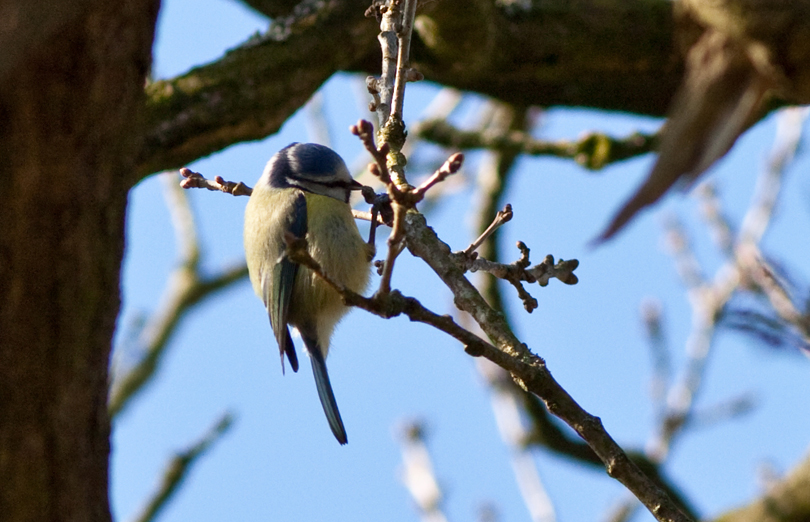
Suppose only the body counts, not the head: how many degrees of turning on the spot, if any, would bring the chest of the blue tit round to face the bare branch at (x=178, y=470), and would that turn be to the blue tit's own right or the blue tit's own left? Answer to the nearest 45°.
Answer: approximately 135° to the blue tit's own left

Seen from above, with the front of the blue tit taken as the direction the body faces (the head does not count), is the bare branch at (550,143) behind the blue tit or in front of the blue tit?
in front
